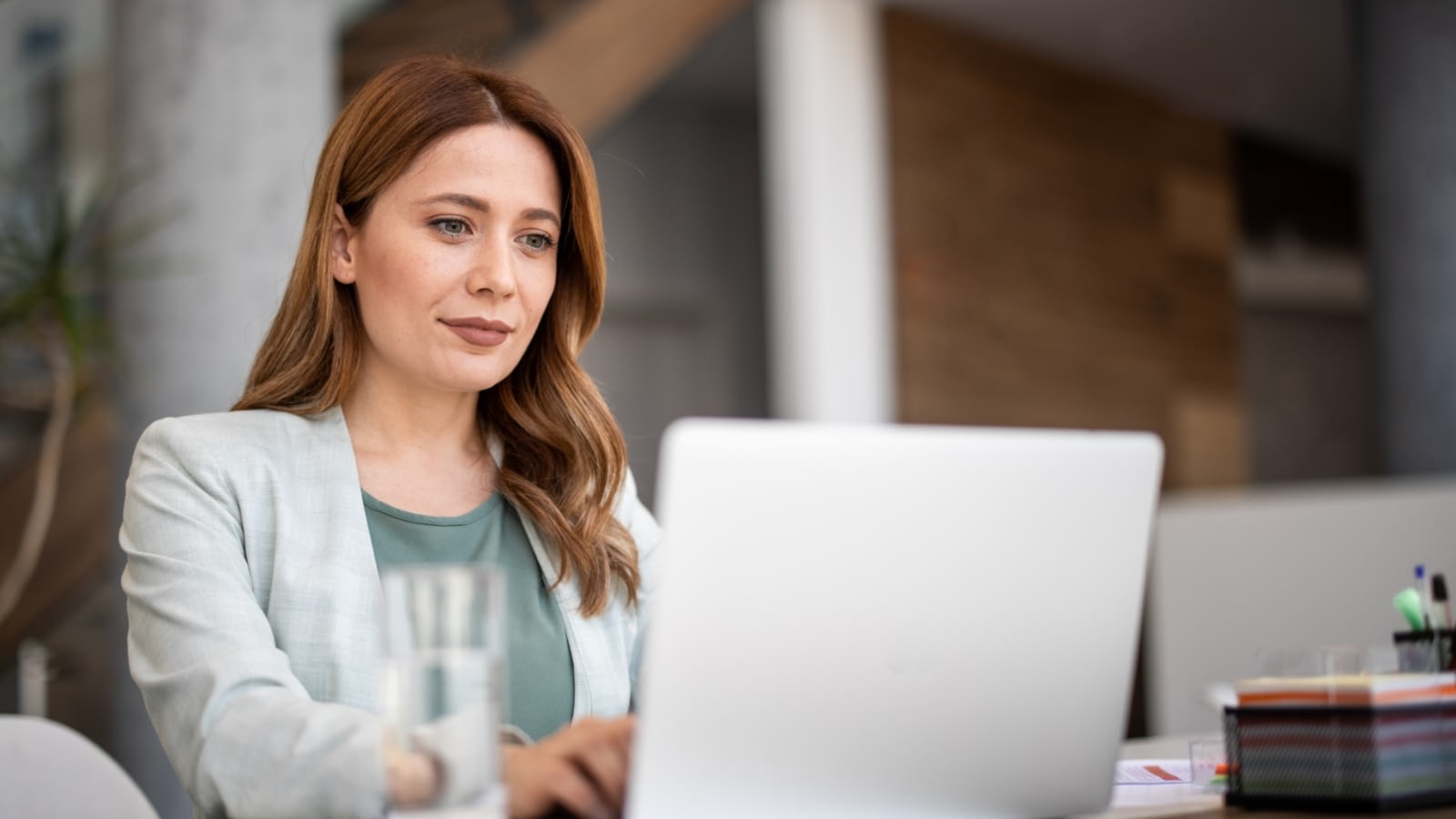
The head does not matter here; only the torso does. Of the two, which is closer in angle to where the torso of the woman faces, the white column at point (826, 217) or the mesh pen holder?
the mesh pen holder

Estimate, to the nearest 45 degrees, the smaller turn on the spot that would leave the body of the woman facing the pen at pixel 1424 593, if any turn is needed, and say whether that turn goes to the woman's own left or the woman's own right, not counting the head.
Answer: approximately 45° to the woman's own left

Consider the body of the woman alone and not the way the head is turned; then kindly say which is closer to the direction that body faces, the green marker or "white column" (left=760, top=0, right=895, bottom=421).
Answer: the green marker

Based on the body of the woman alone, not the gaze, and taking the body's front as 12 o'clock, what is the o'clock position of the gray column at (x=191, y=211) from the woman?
The gray column is roughly at 7 o'clock from the woman.

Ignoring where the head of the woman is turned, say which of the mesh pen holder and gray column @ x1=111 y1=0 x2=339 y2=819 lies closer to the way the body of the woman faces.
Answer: the mesh pen holder

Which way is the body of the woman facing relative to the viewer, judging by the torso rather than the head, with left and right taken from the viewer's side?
facing the viewer and to the right of the viewer

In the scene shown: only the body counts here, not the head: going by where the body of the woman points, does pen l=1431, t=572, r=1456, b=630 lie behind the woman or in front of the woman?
in front

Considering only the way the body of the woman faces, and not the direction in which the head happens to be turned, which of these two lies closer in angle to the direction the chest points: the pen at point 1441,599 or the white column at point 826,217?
the pen
